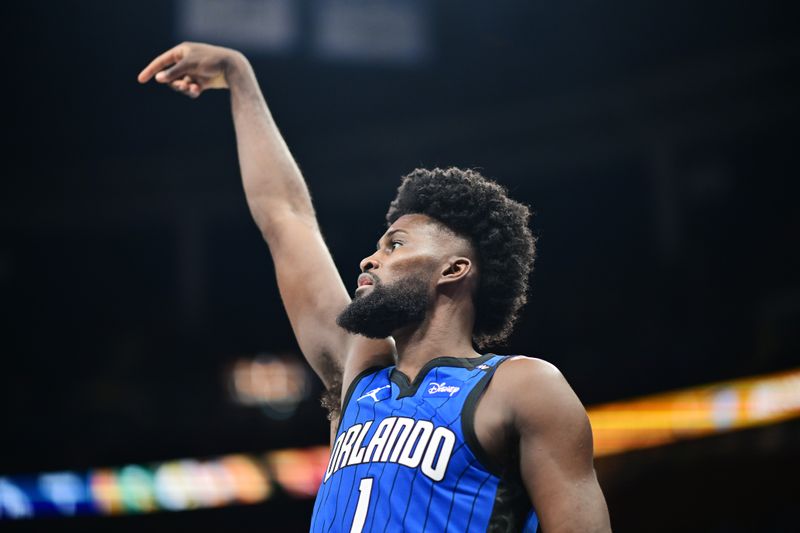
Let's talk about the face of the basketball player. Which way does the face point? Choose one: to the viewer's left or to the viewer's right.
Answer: to the viewer's left

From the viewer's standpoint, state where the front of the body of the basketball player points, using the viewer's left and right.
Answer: facing the viewer and to the left of the viewer
